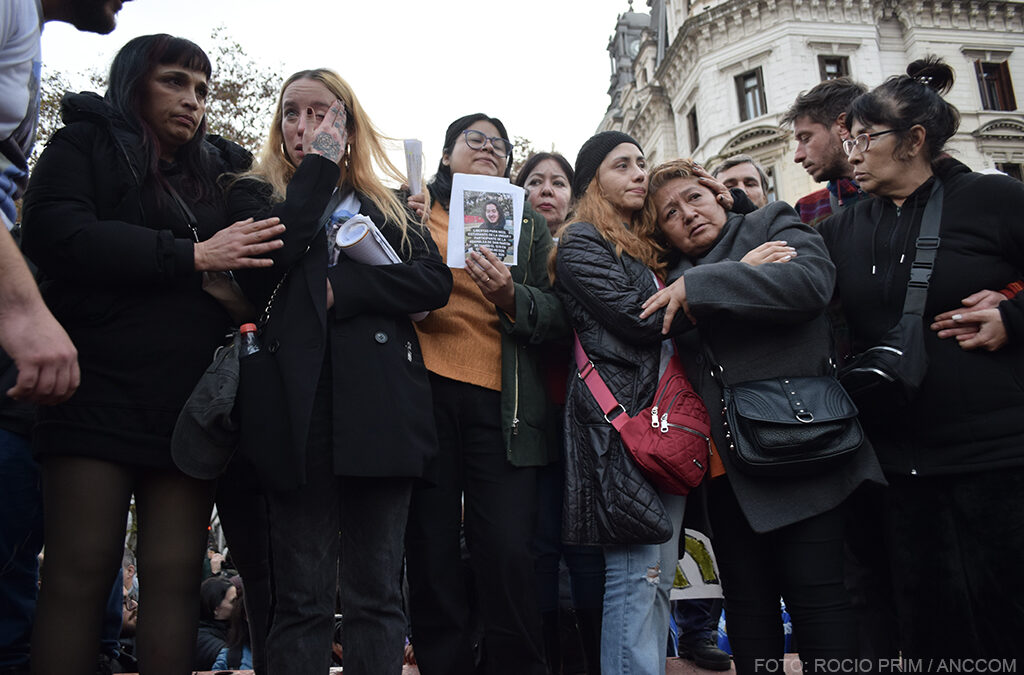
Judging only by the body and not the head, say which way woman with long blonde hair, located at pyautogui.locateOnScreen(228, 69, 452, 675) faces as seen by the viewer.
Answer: toward the camera

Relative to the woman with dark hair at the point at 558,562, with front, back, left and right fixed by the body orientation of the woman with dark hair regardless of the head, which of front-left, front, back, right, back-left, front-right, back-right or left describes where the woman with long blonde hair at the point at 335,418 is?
front-right

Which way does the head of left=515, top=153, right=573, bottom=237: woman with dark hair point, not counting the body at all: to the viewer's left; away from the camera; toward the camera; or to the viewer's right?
toward the camera

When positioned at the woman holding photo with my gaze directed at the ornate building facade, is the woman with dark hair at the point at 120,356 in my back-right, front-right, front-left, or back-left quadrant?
back-left

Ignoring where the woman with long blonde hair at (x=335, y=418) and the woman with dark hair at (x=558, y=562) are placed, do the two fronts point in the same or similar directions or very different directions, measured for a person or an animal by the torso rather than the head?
same or similar directions

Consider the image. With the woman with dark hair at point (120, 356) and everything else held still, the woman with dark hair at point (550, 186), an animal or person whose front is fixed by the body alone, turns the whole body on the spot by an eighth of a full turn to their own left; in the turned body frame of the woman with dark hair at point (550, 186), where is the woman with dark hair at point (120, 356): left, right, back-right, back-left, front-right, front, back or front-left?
right

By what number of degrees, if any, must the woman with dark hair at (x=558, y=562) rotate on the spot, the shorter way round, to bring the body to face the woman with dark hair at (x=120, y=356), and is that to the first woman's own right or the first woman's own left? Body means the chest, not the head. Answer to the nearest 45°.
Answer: approximately 45° to the first woman's own right

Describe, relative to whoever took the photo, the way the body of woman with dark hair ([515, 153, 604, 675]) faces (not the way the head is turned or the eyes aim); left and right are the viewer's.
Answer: facing the viewer

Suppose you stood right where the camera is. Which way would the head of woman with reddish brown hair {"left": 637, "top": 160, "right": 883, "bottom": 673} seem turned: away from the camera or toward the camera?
toward the camera

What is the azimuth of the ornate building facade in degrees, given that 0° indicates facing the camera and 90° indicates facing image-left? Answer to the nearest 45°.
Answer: approximately 45°

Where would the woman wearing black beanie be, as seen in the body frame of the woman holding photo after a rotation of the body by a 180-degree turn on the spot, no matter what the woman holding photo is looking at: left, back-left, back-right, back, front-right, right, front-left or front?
right

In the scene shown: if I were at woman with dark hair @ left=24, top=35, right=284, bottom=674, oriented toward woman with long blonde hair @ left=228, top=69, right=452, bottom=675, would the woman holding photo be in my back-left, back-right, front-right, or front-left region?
front-left

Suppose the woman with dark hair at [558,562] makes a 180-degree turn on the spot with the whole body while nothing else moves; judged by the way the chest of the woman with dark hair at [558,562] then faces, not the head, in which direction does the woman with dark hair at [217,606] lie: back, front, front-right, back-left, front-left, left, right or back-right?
front-left
